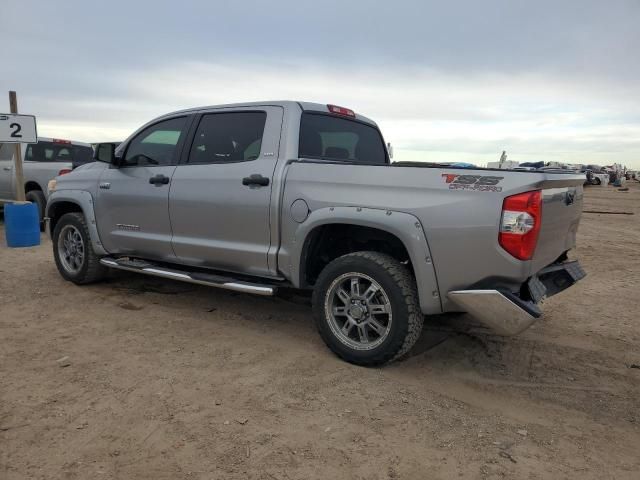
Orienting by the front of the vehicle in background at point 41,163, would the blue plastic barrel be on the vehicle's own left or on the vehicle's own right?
on the vehicle's own left

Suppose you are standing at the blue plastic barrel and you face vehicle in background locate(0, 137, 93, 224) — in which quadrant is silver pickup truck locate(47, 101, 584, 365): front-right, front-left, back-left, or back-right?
back-right

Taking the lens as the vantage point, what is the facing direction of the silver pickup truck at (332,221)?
facing away from the viewer and to the left of the viewer

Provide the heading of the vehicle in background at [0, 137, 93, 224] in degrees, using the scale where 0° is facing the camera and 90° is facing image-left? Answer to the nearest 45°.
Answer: approximately 135°

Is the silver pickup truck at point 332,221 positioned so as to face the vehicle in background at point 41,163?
yes

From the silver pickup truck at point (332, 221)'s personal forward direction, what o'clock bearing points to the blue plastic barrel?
The blue plastic barrel is roughly at 12 o'clock from the silver pickup truck.

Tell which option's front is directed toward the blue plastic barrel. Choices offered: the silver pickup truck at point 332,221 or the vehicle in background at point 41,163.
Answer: the silver pickup truck
